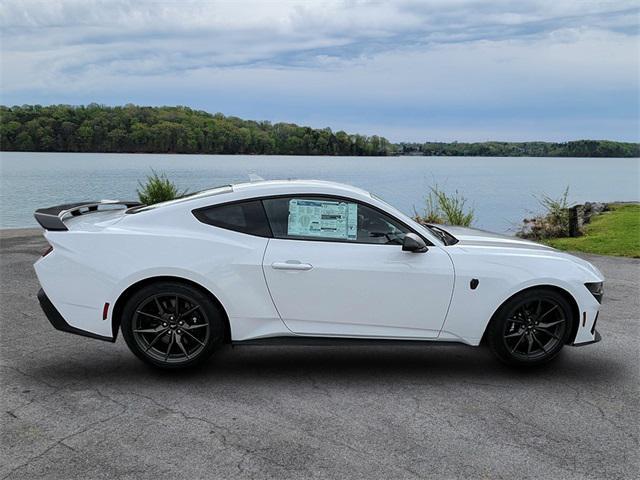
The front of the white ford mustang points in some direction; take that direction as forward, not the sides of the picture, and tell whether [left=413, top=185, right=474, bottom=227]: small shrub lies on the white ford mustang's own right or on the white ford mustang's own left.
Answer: on the white ford mustang's own left

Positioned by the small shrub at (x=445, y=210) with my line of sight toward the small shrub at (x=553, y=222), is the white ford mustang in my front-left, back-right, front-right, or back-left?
back-right

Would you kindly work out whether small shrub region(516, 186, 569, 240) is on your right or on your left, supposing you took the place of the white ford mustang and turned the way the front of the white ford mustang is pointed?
on your left

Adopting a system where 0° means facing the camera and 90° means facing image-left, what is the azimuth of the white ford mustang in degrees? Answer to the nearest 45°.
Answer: approximately 270°
